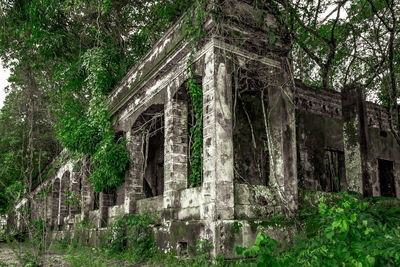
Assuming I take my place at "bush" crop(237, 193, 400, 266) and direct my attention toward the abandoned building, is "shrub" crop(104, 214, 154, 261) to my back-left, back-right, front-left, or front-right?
front-left
